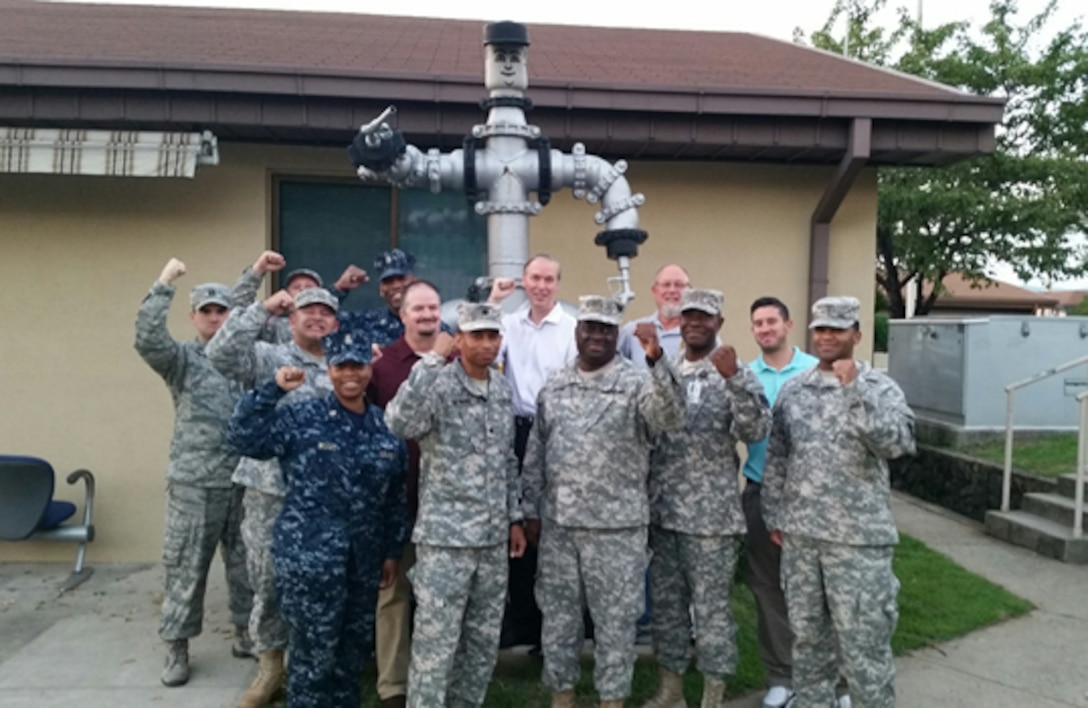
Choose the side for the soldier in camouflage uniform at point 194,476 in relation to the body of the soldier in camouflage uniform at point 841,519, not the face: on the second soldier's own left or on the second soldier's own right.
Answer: on the second soldier's own right

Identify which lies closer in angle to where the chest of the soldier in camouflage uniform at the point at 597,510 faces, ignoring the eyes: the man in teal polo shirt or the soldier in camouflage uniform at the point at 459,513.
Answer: the soldier in camouflage uniform

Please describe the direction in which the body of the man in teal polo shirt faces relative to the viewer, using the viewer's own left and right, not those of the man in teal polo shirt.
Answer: facing the viewer

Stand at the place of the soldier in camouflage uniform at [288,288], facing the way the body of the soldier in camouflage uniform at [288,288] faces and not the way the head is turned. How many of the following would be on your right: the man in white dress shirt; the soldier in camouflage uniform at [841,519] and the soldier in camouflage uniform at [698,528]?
0

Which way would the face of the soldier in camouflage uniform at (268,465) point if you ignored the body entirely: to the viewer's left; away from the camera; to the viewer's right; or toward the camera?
toward the camera

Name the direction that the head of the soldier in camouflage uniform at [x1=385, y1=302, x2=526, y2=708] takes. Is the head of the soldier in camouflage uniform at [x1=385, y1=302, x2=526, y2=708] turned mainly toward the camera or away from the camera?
toward the camera

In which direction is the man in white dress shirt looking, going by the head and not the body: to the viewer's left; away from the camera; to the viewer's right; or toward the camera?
toward the camera

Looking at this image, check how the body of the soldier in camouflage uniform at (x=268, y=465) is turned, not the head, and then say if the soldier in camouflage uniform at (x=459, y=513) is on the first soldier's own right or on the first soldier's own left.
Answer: on the first soldier's own left

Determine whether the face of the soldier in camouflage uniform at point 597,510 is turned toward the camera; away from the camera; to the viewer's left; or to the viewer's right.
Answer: toward the camera

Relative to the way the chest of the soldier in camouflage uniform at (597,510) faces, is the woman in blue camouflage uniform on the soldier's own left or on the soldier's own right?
on the soldier's own right

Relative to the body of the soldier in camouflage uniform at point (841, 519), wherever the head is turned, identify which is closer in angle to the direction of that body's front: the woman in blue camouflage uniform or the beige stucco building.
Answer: the woman in blue camouflage uniform

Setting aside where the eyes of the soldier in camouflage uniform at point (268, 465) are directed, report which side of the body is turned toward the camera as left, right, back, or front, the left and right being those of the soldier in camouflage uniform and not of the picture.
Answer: front

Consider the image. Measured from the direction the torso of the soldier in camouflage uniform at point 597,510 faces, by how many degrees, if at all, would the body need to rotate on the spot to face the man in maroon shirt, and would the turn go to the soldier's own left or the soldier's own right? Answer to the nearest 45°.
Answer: approximately 90° to the soldier's own right

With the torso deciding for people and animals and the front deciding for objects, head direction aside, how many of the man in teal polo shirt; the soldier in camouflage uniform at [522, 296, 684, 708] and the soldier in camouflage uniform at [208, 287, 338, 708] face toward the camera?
3

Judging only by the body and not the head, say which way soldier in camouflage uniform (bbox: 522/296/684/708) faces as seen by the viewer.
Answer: toward the camera
